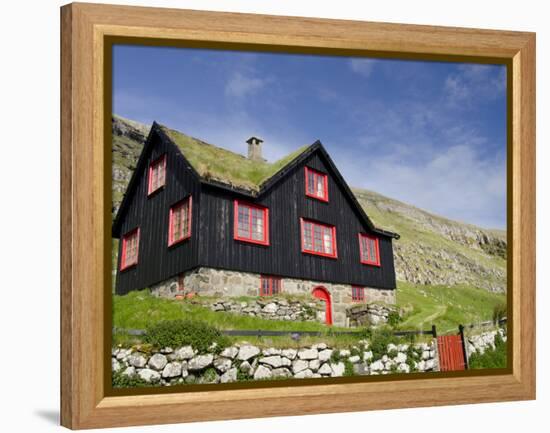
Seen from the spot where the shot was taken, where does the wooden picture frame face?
facing the viewer and to the right of the viewer
